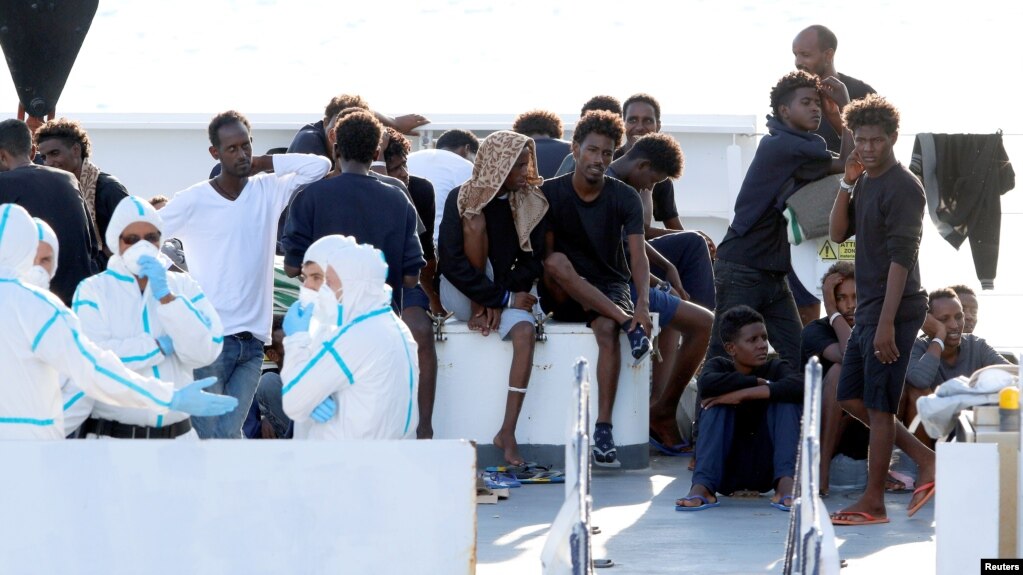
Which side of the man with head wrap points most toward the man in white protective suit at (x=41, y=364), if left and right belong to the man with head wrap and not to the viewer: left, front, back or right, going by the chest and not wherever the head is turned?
right

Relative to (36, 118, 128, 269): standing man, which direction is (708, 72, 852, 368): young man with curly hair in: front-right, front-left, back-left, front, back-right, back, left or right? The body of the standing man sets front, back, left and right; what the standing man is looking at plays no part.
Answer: back-left

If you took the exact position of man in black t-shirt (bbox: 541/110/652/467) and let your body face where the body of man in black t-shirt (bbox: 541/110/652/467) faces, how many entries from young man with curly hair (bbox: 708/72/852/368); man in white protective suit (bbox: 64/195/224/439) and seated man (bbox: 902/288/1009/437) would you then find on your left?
2

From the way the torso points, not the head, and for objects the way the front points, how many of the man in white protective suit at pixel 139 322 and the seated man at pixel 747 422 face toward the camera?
2
